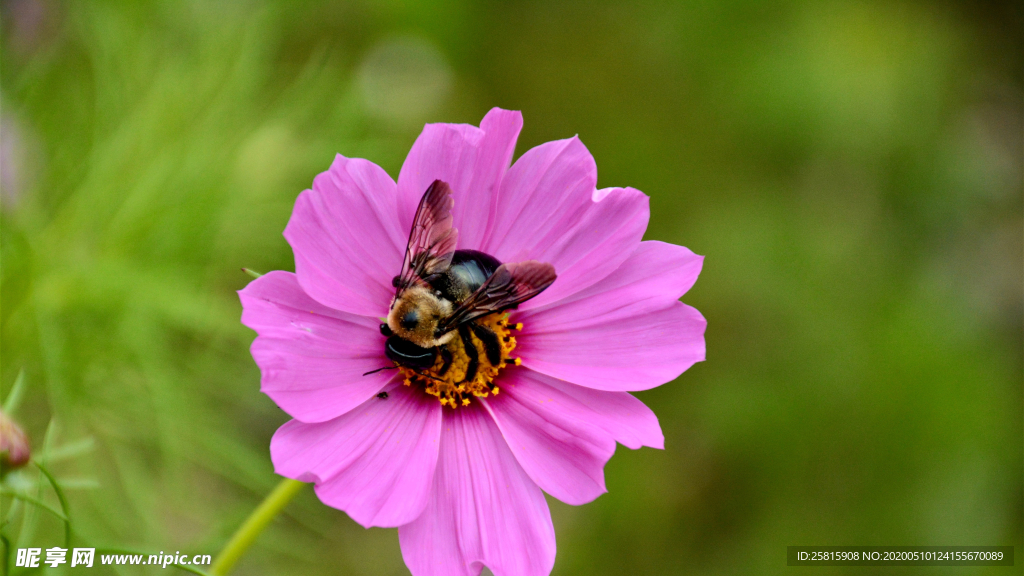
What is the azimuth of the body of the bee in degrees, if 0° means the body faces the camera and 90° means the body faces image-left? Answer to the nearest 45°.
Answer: approximately 45°
